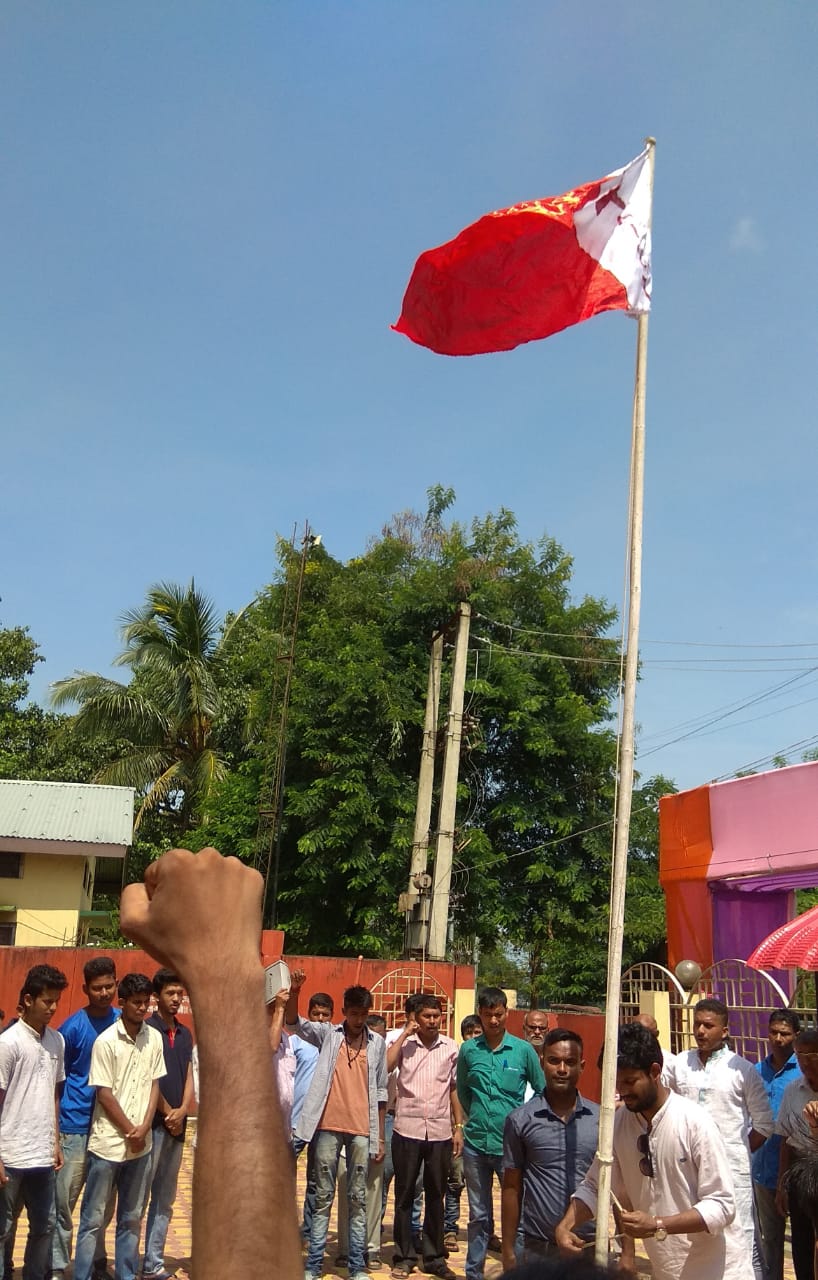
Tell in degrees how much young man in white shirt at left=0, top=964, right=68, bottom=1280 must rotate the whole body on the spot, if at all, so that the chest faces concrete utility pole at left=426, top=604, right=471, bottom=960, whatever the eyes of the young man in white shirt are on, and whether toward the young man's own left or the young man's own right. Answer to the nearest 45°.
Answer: approximately 90° to the young man's own left

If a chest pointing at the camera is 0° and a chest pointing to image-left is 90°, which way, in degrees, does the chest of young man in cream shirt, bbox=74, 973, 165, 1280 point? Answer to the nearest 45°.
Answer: approximately 315°

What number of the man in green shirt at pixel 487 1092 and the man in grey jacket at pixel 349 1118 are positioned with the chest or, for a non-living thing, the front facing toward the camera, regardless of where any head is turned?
2
